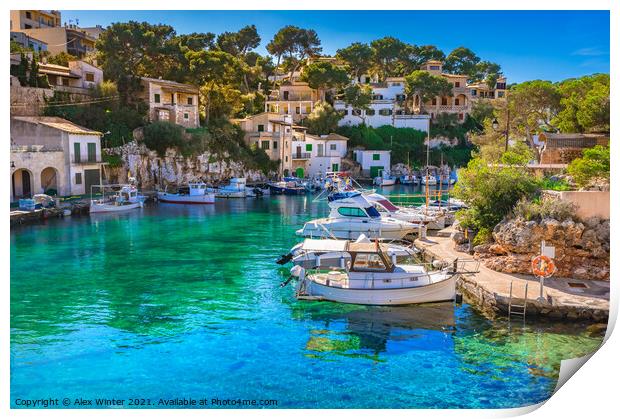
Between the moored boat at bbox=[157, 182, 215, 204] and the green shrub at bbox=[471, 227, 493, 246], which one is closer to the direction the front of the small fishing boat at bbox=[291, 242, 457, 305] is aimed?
the green shrub

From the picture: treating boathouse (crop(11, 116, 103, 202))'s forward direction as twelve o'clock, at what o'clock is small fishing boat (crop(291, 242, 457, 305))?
The small fishing boat is roughly at 1 o'clock from the boathouse.

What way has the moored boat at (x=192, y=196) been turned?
to the viewer's left

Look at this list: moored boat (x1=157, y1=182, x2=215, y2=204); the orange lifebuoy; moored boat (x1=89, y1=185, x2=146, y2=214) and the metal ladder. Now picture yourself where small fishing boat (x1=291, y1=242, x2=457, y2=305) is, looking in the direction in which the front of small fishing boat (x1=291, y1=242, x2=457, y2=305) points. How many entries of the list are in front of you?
2

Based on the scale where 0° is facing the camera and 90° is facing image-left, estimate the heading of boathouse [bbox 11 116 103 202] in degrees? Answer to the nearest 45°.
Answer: approximately 315°
